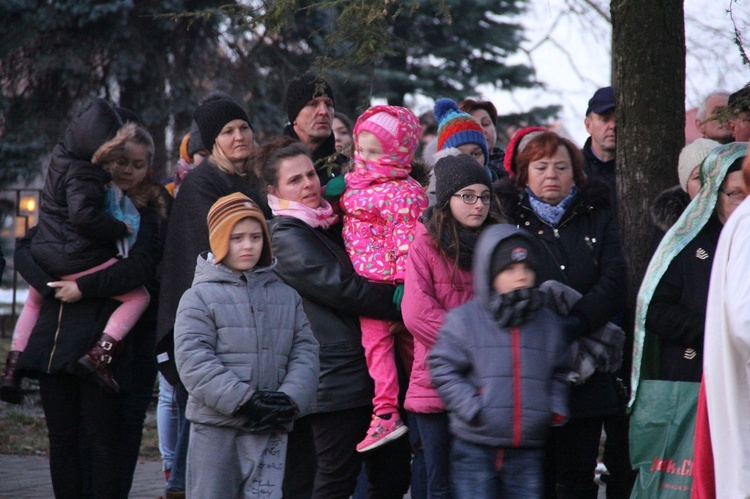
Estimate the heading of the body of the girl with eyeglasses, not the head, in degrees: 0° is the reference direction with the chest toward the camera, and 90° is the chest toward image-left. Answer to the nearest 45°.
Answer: approximately 315°

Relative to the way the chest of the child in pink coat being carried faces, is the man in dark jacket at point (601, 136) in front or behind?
behind

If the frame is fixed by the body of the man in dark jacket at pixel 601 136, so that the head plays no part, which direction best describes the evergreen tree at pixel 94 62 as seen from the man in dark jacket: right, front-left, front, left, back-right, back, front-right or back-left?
back

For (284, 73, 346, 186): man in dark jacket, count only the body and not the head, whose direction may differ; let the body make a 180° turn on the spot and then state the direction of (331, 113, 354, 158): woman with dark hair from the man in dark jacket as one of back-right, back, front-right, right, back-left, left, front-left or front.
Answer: front-right

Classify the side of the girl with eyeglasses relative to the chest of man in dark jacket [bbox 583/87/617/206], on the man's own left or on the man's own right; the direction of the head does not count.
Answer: on the man's own right

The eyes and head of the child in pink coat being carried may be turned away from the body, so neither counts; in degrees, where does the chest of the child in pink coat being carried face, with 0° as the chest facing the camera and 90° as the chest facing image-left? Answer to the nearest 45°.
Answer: approximately 45°

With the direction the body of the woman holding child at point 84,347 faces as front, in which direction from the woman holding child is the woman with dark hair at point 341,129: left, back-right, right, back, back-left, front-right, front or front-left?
back

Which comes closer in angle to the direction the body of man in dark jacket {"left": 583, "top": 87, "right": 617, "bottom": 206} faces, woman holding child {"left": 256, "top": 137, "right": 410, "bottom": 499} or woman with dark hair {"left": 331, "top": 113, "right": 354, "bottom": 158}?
the woman holding child

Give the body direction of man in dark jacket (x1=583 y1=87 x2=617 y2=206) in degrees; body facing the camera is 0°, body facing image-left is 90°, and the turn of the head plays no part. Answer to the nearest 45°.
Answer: approximately 315°
